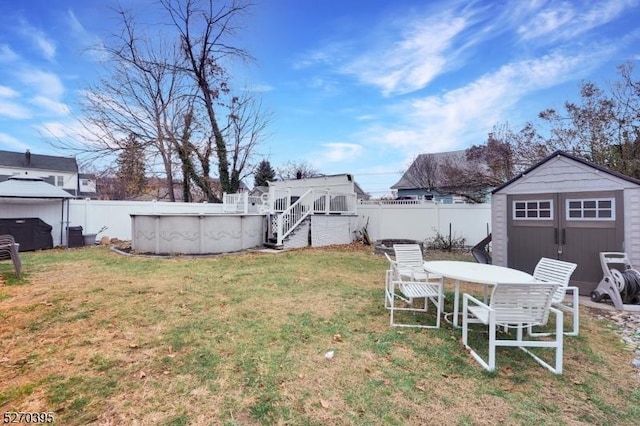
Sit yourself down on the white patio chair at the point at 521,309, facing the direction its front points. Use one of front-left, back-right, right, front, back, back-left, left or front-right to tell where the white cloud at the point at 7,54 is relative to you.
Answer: front-left

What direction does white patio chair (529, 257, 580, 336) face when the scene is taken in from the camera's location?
facing the viewer and to the left of the viewer

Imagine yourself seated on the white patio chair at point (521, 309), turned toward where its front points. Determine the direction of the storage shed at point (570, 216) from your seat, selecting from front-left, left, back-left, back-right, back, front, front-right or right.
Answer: front-right

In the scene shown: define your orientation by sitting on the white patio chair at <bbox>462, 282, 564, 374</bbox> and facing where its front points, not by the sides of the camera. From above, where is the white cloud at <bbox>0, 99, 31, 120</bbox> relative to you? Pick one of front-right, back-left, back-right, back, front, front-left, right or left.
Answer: front-left

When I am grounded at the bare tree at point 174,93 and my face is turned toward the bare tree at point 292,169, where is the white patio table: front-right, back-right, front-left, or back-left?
back-right

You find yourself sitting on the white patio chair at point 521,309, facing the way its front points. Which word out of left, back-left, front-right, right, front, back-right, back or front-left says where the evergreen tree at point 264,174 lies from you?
front

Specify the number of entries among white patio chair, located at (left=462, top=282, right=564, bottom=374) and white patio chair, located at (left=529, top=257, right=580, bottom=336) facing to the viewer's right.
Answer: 0

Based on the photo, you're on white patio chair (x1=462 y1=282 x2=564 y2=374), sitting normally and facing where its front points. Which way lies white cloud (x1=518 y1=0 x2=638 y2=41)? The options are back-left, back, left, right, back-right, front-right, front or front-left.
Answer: front-right

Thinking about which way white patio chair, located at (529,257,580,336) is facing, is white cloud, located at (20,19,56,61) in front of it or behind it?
in front

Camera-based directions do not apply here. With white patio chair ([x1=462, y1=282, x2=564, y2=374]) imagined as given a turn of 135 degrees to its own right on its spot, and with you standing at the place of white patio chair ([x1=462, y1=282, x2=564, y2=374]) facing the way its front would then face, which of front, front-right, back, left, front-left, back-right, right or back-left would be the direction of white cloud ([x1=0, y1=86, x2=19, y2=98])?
back

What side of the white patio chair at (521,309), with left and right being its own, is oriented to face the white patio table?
front

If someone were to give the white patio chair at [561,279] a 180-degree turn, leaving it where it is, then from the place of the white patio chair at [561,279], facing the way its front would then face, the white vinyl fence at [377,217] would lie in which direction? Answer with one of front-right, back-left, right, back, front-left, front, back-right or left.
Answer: left

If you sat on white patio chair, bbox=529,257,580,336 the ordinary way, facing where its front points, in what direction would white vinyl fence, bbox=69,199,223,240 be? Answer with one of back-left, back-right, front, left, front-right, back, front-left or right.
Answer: front-right

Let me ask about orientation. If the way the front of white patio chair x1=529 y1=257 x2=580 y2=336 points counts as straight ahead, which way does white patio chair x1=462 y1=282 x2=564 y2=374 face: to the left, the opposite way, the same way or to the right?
to the right

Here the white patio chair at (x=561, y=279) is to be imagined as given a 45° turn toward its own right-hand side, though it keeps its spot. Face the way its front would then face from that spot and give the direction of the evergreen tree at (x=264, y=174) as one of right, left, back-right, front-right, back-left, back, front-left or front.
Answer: front-right

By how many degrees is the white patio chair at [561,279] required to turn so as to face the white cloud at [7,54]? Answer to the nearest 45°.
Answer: approximately 45° to its right

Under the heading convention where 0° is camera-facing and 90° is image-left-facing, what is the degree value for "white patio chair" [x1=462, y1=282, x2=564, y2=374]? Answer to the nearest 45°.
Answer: approximately 135°
